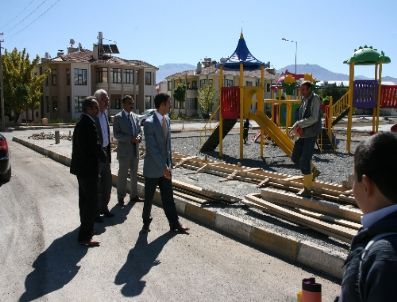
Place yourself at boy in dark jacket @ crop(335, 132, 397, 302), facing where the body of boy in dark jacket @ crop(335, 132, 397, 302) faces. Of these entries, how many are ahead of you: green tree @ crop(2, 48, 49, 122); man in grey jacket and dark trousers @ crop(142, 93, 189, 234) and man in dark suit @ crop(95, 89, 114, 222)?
3

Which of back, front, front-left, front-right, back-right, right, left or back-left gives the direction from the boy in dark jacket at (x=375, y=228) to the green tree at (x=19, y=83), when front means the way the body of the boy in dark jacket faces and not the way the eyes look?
front

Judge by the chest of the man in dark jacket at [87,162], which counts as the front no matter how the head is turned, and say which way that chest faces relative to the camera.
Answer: to the viewer's right

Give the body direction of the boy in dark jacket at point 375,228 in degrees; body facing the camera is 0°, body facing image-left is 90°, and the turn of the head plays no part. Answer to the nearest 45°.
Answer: approximately 135°

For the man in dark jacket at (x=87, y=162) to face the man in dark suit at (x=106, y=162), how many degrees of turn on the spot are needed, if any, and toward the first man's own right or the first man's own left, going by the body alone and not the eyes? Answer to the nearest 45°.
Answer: approximately 90° to the first man's own left

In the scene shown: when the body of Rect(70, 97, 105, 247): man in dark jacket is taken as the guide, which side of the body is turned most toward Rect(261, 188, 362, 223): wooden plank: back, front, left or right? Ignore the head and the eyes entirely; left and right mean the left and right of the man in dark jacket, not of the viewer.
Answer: front

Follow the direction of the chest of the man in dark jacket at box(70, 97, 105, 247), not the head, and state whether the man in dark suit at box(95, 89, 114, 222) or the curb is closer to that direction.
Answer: the curb

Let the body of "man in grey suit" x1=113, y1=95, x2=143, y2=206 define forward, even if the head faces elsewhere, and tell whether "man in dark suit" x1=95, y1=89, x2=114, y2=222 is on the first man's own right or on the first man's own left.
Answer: on the first man's own right

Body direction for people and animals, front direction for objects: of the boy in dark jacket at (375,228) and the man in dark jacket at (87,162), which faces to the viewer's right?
the man in dark jacket at (87,162)

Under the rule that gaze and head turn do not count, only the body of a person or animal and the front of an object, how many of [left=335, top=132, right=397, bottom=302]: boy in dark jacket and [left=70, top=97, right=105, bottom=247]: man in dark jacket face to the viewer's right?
1

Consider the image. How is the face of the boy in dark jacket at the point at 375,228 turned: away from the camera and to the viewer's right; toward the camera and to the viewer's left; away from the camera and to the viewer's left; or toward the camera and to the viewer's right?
away from the camera and to the viewer's left

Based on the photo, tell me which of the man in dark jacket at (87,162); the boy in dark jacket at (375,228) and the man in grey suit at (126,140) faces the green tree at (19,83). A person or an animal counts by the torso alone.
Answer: the boy in dark jacket at (375,228)
